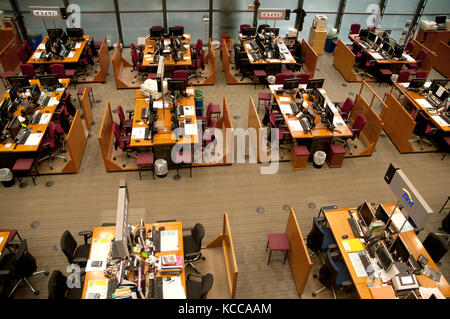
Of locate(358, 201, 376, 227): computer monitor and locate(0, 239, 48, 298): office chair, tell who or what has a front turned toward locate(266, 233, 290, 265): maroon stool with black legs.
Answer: the computer monitor

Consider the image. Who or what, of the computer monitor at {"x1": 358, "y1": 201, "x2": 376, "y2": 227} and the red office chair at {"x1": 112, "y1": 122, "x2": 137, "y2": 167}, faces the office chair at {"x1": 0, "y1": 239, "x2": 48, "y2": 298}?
the computer monitor

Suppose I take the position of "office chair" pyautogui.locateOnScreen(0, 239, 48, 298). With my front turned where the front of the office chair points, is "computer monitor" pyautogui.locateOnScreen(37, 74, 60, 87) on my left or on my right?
on my right

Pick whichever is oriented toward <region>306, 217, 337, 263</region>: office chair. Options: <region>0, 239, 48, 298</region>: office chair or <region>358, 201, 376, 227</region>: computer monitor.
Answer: the computer monitor

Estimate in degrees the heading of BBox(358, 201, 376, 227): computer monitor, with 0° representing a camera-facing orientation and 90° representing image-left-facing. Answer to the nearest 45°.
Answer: approximately 45°

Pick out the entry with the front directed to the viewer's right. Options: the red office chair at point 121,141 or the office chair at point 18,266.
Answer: the red office chair

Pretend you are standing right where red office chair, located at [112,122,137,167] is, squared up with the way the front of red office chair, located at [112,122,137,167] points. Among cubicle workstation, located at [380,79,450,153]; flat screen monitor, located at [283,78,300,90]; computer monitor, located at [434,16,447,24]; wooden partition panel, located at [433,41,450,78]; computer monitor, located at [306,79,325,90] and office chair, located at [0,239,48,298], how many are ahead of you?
5

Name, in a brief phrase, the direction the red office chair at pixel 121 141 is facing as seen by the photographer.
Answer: facing to the right of the viewer

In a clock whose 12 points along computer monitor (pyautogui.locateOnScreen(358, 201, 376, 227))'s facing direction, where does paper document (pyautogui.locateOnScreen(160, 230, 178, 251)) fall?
The paper document is roughly at 12 o'clock from the computer monitor.

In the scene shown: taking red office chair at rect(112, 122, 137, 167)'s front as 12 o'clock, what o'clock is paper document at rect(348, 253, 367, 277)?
The paper document is roughly at 2 o'clock from the red office chair.

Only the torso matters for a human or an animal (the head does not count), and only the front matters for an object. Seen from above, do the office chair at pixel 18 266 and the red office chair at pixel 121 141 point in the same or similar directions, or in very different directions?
very different directions
